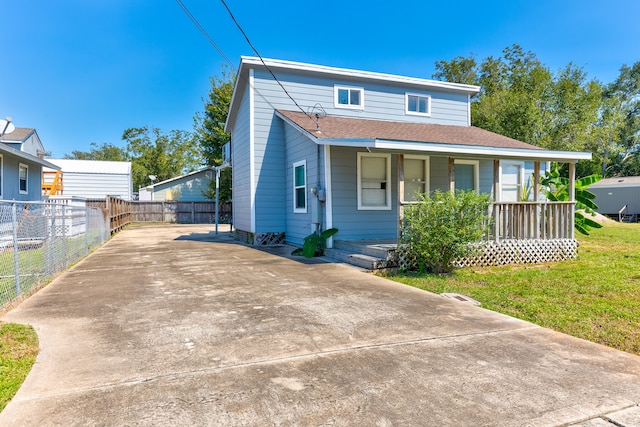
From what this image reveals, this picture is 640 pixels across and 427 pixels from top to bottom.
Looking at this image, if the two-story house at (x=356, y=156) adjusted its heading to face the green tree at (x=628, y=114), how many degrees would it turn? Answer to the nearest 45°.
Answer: approximately 90° to its left

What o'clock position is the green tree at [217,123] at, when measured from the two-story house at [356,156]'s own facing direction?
The green tree is roughly at 6 o'clock from the two-story house.

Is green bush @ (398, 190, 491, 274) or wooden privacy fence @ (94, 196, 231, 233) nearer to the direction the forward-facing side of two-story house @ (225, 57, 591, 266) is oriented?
the green bush

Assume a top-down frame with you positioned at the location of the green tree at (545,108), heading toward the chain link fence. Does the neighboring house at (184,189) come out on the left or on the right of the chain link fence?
right

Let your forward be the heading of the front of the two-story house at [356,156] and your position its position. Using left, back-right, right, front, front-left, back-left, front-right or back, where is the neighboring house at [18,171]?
back-right

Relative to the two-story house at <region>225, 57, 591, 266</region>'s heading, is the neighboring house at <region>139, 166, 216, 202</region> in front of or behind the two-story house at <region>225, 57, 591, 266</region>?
behind

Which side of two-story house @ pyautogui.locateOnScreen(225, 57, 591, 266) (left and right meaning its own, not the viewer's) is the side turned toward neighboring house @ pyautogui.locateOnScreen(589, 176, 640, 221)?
left

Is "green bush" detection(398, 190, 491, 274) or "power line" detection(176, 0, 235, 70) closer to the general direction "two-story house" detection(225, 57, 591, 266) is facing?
the green bush

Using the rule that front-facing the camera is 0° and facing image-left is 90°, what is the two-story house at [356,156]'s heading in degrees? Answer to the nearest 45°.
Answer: approximately 315°

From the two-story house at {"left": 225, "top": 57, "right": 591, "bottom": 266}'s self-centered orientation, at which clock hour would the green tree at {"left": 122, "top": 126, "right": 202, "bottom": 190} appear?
The green tree is roughly at 6 o'clock from the two-story house.

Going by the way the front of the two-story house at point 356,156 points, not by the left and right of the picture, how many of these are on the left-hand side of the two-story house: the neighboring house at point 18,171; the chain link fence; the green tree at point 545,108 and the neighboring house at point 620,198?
2

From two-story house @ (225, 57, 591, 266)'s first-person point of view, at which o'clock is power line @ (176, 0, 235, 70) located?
The power line is roughly at 3 o'clock from the two-story house.
